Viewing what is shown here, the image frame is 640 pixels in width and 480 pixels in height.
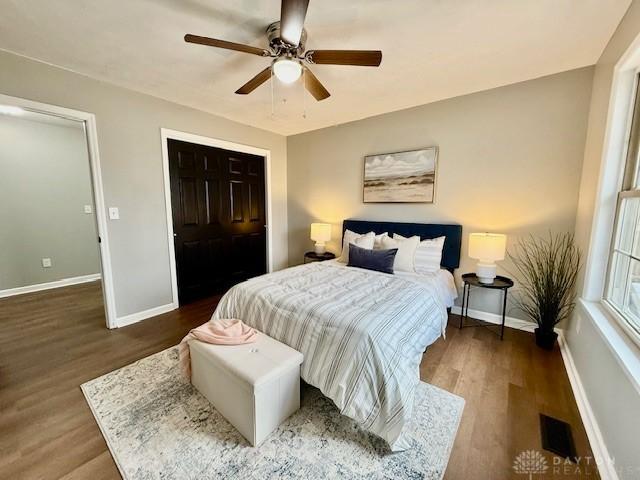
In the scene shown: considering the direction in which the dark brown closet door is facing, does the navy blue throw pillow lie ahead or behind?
ahead

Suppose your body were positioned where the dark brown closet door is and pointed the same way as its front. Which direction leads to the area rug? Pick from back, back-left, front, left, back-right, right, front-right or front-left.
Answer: front-right

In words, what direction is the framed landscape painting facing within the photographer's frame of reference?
facing the viewer and to the left of the viewer

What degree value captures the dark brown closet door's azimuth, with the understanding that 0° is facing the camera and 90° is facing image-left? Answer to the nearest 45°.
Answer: approximately 315°

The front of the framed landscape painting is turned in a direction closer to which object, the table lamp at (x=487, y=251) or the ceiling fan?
the ceiling fan

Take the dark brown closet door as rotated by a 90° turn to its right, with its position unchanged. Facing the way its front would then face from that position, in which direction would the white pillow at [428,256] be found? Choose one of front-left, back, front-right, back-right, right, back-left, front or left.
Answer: left

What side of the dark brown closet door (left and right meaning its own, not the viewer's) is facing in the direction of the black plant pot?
front

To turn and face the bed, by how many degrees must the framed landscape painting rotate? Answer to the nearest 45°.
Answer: approximately 45° to its left

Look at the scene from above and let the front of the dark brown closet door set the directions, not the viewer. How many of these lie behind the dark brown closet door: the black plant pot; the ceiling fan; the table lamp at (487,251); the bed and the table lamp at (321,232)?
0

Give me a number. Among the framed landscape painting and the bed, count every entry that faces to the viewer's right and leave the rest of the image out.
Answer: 0

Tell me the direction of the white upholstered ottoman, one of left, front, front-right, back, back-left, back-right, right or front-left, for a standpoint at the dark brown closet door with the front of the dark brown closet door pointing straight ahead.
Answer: front-right

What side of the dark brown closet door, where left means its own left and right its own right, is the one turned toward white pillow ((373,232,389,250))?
front

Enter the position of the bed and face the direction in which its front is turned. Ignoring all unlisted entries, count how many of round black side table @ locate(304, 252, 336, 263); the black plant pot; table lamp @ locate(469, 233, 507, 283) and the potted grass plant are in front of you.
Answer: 0

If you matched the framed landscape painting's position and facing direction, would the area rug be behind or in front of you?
in front

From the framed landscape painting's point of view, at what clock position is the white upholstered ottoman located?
The white upholstered ottoman is roughly at 11 o'clock from the framed landscape painting.
